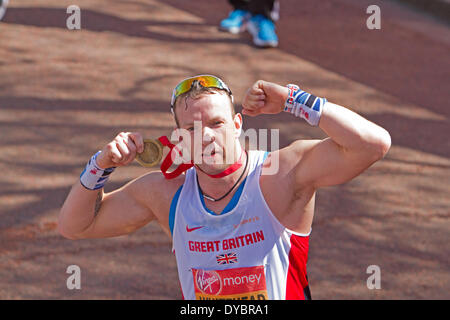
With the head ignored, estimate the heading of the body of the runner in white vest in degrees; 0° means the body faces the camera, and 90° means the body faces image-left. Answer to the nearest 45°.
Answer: approximately 0°
